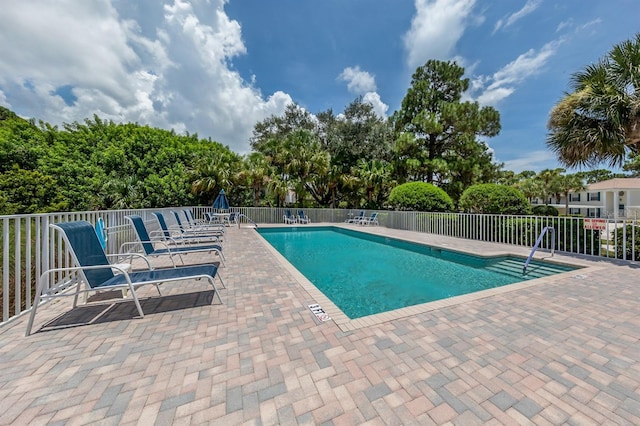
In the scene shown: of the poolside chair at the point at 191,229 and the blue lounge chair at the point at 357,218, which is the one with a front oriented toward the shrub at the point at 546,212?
the poolside chair

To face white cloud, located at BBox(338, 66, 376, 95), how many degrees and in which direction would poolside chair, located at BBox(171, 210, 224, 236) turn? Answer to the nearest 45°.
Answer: approximately 45° to its left

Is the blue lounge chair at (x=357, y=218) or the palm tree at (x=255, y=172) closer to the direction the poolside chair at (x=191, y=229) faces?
the blue lounge chair

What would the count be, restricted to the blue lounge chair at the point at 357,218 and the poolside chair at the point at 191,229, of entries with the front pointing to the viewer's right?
1

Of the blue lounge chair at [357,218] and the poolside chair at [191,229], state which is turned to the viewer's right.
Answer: the poolside chair

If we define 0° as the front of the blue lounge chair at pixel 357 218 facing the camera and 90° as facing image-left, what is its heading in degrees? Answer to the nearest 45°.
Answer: approximately 45°

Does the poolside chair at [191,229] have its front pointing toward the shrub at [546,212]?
yes

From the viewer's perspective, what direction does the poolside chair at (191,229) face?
to the viewer's right

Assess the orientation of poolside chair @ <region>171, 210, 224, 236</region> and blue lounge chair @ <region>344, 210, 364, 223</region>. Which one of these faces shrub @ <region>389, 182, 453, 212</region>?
the poolside chair

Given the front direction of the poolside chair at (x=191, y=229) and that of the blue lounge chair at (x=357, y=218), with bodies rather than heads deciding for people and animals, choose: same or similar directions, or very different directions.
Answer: very different directions
